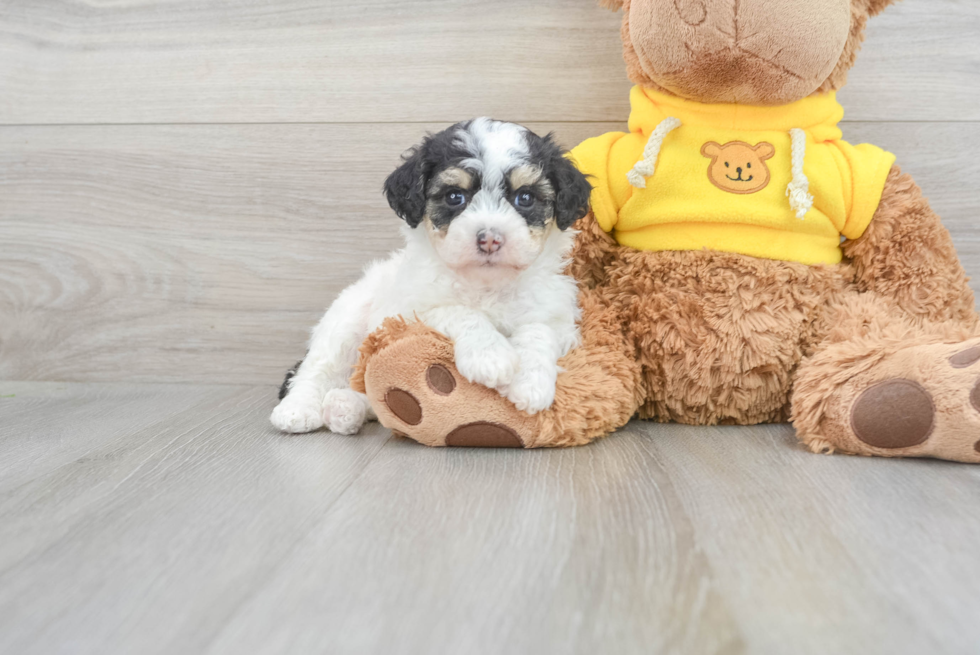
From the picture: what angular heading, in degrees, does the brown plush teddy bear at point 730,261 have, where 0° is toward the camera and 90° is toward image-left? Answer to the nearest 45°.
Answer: approximately 0°

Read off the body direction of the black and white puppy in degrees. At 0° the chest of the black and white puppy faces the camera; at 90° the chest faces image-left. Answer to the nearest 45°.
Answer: approximately 315°
